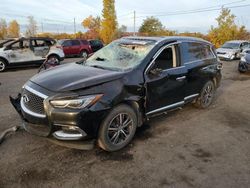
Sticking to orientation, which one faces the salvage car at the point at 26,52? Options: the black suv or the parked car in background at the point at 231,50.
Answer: the parked car in background

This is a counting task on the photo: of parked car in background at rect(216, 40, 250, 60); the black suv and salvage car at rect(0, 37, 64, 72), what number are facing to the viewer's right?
0

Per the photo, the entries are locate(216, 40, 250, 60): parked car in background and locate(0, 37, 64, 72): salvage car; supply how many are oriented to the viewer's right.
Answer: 0

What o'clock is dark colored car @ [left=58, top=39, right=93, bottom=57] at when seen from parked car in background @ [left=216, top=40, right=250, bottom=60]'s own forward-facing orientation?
The dark colored car is roughly at 1 o'clock from the parked car in background.

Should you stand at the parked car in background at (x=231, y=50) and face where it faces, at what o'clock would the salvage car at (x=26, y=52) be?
The salvage car is roughly at 12 o'clock from the parked car in background.

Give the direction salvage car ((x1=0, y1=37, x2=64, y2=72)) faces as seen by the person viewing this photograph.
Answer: facing to the left of the viewer

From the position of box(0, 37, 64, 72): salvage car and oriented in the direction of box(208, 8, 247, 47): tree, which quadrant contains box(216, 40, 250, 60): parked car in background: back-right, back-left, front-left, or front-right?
front-right

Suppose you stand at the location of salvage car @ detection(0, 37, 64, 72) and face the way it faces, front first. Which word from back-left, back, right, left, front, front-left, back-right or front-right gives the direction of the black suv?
left

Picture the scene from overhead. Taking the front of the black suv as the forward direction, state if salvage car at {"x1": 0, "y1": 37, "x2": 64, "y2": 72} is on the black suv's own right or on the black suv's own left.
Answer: on the black suv's own right

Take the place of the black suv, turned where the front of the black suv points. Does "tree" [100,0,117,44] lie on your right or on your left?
on your right

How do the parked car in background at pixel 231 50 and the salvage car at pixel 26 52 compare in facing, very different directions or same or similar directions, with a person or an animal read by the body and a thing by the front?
same or similar directions

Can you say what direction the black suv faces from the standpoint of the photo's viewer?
facing the viewer and to the left of the viewer
